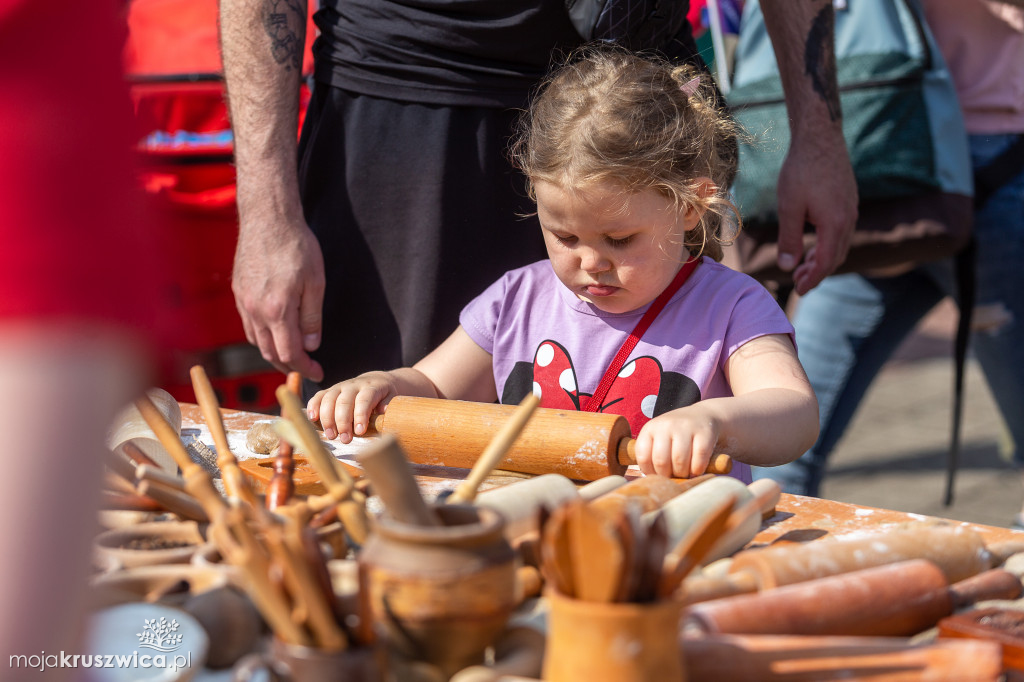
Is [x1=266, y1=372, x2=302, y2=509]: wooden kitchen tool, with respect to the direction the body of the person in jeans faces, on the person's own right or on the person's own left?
on the person's own left

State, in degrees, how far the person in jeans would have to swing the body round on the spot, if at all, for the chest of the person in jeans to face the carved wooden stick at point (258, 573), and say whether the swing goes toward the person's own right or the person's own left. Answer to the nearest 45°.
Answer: approximately 90° to the person's own left

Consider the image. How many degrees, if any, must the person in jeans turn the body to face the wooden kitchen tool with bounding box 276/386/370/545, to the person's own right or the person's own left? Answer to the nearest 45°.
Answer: approximately 90° to the person's own left

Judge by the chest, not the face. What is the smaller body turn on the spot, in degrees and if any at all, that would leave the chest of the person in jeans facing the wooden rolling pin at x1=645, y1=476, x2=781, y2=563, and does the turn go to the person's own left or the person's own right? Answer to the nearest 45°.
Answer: approximately 90° to the person's own left
